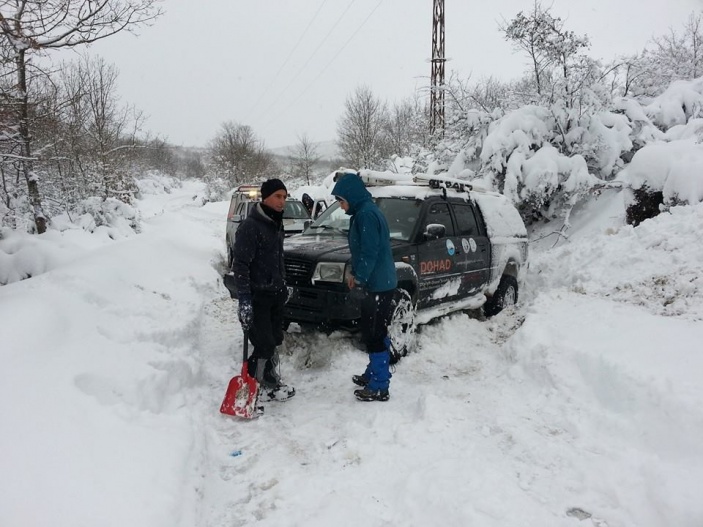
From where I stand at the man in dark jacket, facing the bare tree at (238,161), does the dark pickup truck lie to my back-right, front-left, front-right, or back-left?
front-right

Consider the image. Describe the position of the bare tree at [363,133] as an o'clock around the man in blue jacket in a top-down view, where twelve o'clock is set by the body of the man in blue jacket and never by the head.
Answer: The bare tree is roughly at 3 o'clock from the man in blue jacket.

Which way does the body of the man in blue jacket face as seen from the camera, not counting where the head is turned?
to the viewer's left

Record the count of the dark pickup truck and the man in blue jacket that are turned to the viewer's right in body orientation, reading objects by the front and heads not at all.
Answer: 0

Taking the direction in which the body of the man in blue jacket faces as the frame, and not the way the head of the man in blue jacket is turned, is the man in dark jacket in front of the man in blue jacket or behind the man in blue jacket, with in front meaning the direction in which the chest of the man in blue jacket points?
in front

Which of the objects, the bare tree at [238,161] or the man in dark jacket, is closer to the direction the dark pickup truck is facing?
the man in dark jacket

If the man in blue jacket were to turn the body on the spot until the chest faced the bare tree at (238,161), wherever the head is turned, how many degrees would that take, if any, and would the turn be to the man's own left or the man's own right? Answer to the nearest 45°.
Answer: approximately 90° to the man's own right

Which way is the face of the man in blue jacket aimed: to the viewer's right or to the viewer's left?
to the viewer's left

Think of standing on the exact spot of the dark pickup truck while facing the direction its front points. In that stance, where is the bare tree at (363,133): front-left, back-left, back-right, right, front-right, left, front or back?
back-right

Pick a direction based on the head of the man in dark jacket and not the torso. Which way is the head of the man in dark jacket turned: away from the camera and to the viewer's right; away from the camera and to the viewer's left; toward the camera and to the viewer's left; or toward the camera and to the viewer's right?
toward the camera and to the viewer's right

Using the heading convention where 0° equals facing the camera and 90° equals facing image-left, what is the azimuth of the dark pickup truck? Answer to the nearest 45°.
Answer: approximately 45°

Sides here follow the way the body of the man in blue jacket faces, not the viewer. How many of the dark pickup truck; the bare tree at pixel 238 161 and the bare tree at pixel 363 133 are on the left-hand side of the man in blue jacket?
0
